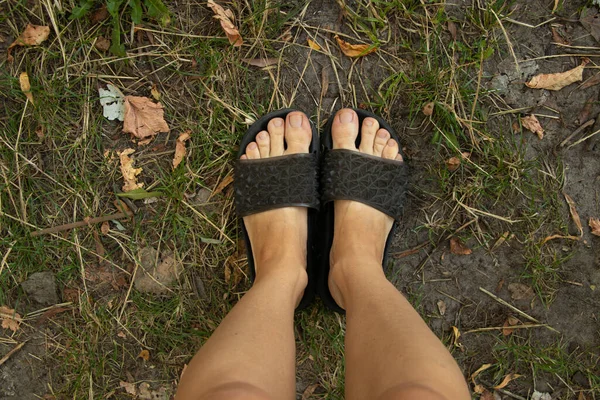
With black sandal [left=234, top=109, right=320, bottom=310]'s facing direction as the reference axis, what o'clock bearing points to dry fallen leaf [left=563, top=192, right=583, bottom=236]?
The dry fallen leaf is roughly at 3 o'clock from the black sandal.

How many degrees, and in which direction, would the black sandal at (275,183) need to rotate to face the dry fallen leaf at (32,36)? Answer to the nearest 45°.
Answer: approximately 90° to its left

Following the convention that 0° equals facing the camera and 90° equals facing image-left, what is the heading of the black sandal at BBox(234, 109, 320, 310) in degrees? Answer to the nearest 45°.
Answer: approximately 180°

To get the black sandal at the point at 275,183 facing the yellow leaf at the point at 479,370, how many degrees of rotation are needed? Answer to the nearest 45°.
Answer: approximately 135° to its right

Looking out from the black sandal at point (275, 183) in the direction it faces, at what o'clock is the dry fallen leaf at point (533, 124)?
The dry fallen leaf is roughly at 3 o'clock from the black sandal.

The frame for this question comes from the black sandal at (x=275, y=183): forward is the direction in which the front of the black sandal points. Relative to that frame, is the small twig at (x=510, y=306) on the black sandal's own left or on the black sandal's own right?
on the black sandal's own right

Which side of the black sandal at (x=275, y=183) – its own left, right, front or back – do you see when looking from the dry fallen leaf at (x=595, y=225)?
right
